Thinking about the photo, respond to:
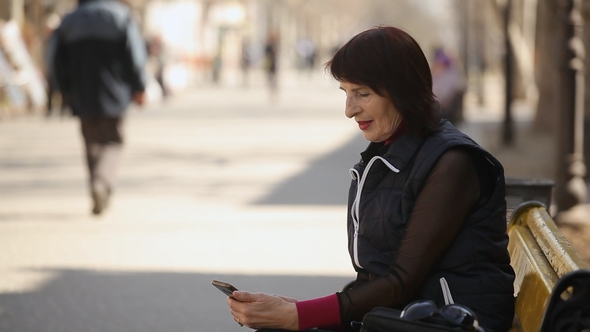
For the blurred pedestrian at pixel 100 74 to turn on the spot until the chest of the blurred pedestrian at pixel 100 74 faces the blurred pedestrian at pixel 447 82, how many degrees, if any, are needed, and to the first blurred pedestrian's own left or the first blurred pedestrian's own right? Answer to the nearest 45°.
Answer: approximately 45° to the first blurred pedestrian's own right

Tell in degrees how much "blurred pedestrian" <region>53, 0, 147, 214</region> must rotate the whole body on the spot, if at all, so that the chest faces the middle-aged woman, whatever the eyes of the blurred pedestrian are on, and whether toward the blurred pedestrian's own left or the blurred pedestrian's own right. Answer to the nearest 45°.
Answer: approximately 180°

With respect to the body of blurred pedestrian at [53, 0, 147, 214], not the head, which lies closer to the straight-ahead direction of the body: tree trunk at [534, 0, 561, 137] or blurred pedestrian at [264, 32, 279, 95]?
the blurred pedestrian

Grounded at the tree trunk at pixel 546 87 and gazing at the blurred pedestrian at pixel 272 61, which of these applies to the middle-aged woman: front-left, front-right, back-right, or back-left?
back-left

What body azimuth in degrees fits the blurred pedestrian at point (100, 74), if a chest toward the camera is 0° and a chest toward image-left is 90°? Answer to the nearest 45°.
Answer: approximately 180°

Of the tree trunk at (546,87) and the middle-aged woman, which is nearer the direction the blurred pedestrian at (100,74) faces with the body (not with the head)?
the tree trunk

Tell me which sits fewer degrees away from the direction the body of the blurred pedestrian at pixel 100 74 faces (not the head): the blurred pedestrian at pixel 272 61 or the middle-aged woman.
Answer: the blurred pedestrian

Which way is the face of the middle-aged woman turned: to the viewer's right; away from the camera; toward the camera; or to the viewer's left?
to the viewer's left
